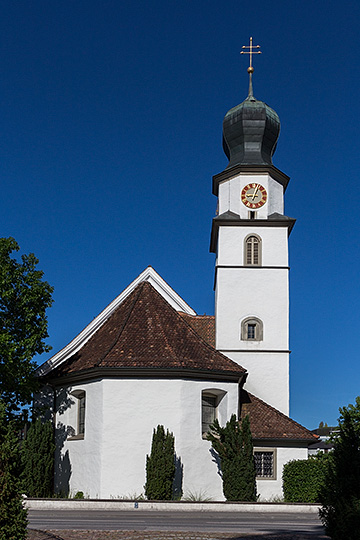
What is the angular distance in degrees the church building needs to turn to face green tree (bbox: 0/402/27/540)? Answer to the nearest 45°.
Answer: approximately 180°

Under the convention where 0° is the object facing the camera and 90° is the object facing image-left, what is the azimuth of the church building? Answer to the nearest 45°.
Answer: approximately 180°

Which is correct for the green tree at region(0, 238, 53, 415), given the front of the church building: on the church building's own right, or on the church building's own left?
on the church building's own left
